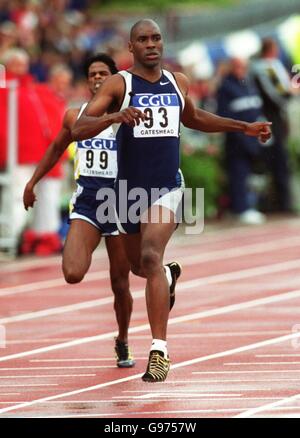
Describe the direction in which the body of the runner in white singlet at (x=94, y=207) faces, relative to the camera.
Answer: toward the camera

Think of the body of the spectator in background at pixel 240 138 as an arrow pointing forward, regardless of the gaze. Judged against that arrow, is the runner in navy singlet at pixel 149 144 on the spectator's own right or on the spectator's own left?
on the spectator's own right

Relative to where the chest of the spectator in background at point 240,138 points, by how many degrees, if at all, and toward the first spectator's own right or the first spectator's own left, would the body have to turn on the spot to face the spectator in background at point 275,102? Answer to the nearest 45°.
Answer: approximately 90° to the first spectator's own left

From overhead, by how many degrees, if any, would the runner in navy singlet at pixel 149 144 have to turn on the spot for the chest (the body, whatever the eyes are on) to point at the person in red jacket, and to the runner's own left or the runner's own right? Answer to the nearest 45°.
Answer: approximately 180°

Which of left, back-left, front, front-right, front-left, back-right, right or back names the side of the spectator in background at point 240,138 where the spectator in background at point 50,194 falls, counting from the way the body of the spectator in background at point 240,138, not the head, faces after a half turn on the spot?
left

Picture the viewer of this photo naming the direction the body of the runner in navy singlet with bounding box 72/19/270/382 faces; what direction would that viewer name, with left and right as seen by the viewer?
facing the viewer

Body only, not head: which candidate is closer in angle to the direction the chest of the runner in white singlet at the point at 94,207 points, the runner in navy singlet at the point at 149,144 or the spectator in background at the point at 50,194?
the runner in navy singlet

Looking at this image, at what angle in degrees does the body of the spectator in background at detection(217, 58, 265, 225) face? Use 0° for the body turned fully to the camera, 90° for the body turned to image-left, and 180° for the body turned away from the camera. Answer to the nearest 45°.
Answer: approximately 315°

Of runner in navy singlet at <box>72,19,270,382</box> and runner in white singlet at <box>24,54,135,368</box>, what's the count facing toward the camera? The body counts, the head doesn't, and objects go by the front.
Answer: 2

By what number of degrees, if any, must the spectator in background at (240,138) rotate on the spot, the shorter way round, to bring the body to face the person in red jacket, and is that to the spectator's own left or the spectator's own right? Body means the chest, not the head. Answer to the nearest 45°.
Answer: approximately 90° to the spectator's own right
